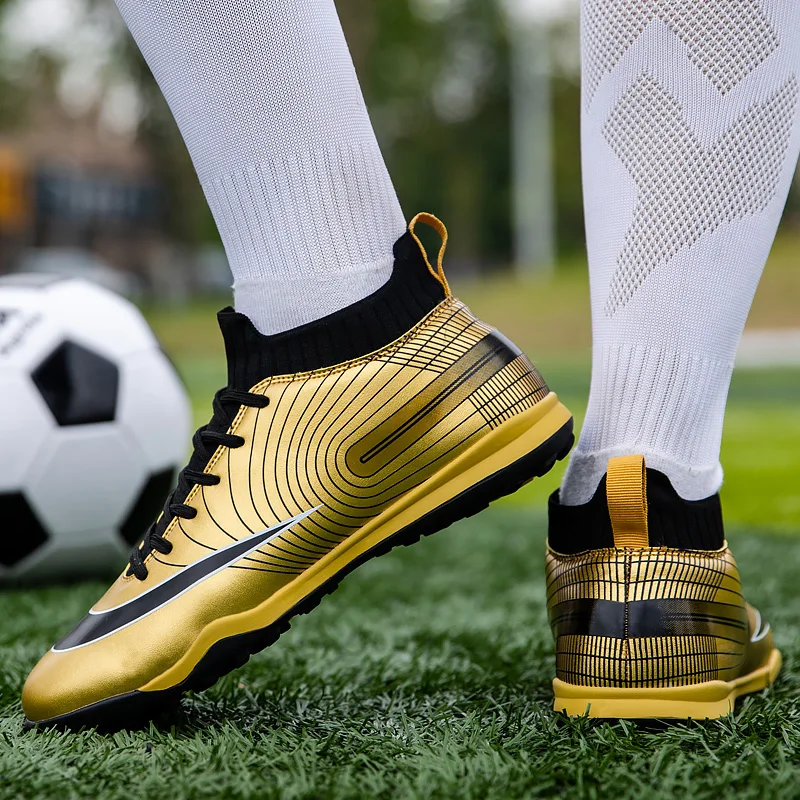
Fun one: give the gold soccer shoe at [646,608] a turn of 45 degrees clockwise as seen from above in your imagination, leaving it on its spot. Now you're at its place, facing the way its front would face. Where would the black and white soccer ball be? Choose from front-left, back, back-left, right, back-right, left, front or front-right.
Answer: left

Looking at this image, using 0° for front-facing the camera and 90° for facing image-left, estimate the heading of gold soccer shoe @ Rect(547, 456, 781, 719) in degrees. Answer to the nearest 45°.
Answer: approximately 180°
